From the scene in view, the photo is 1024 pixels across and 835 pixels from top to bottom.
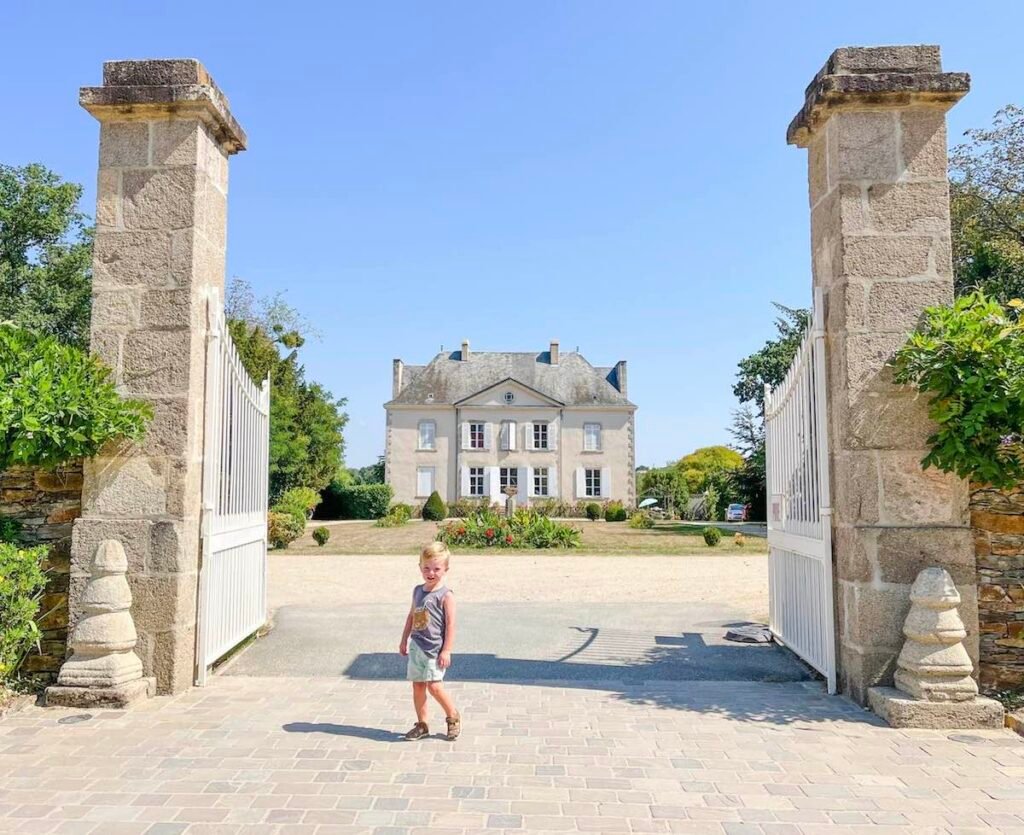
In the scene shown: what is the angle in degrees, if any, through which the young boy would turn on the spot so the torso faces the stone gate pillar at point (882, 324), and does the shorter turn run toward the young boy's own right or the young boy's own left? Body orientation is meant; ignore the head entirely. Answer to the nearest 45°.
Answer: approximately 135° to the young boy's own left

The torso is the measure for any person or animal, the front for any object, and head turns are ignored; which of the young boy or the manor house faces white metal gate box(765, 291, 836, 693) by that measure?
the manor house

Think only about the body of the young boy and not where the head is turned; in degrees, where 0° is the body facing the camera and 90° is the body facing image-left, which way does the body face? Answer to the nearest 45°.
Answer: approximately 45°

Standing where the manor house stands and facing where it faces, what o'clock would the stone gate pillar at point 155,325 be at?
The stone gate pillar is roughly at 12 o'clock from the manor house.

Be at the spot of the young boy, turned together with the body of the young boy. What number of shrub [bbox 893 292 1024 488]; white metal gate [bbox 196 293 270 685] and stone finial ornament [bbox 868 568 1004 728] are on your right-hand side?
1

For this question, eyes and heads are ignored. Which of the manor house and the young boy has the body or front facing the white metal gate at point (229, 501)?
the manor house

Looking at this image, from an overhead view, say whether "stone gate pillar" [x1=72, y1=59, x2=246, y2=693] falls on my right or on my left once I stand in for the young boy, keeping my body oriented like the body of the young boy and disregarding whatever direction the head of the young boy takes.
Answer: on my right

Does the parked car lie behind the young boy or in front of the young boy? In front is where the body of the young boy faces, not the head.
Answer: behind

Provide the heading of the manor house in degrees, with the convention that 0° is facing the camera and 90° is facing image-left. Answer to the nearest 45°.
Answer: approximately 0°

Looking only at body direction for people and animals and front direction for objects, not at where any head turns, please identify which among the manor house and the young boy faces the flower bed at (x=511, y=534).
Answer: the manor house

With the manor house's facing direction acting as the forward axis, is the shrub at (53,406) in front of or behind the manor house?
in front
